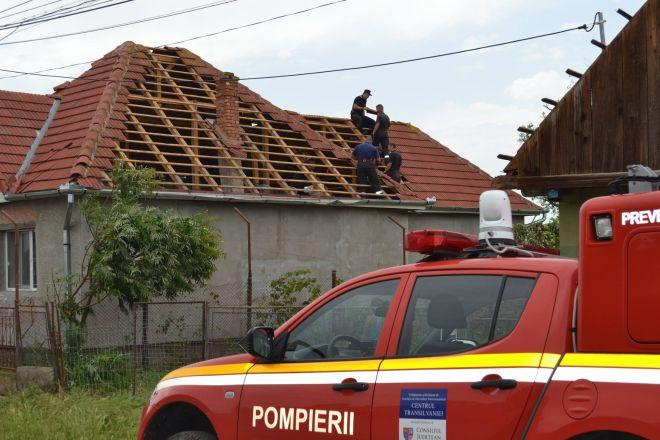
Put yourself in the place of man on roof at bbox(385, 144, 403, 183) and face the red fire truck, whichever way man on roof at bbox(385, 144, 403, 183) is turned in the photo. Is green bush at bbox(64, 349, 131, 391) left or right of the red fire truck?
right

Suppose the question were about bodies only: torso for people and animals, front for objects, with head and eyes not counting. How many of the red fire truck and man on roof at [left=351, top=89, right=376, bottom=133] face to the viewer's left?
1

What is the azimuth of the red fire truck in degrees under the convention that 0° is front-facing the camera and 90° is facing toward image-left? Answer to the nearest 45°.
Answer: approximately 90°

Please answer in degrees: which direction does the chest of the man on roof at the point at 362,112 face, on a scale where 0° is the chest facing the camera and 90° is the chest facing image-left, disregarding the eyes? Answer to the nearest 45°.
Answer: approximately 315°

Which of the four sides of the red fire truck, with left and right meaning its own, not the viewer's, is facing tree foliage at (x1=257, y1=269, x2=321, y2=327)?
right

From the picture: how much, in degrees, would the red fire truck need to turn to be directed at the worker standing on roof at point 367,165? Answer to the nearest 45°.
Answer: approximately 90° to its right

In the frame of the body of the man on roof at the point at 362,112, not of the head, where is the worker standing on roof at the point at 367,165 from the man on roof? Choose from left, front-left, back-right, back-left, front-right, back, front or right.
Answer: front-right

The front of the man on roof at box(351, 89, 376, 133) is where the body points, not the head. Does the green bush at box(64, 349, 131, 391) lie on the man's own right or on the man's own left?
on the man's own right

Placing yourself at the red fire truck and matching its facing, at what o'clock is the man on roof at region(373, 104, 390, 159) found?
The man on roof is roughly at 3 o'clock from the red fire truck.

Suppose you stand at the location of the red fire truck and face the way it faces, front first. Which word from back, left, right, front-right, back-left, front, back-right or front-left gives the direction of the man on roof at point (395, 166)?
right

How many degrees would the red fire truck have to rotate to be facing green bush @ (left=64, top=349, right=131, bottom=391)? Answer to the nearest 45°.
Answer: approximately 45° to its right

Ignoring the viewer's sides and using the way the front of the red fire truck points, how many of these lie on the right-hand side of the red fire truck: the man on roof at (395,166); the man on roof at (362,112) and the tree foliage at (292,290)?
3

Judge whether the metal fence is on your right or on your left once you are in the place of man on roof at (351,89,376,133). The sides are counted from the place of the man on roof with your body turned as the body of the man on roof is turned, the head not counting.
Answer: on your right

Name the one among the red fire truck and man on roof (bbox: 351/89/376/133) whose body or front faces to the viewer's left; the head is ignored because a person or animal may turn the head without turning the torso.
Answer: the red fire truck
